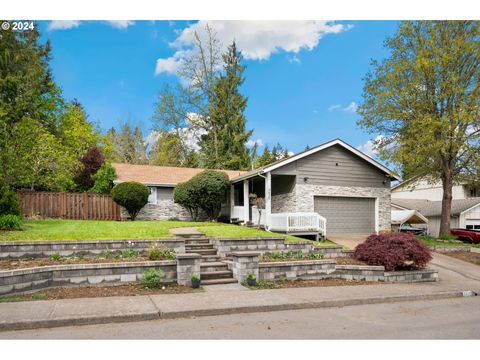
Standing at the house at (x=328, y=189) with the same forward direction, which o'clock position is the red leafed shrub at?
The red leafed shrub is roughly at 12 o'clock from the house.

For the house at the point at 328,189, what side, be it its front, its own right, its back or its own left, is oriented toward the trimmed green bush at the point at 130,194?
right

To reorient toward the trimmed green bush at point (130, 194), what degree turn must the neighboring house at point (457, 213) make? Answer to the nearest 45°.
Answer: approximately 45° to its right

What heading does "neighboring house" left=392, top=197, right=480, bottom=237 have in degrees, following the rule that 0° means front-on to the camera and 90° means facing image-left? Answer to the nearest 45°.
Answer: approximately 0°

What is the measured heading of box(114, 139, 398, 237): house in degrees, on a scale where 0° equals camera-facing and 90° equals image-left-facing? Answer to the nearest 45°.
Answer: approximately 0°

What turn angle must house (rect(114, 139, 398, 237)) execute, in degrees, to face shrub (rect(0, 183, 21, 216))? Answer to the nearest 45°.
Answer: approximately 45° to its right

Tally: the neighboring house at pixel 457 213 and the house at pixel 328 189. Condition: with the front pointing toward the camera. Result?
2

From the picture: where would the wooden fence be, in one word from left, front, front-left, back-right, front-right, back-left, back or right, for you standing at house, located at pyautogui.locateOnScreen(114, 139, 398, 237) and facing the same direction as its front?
right

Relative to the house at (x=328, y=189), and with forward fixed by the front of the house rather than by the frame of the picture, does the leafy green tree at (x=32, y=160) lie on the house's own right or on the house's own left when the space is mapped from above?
on the house's own right
